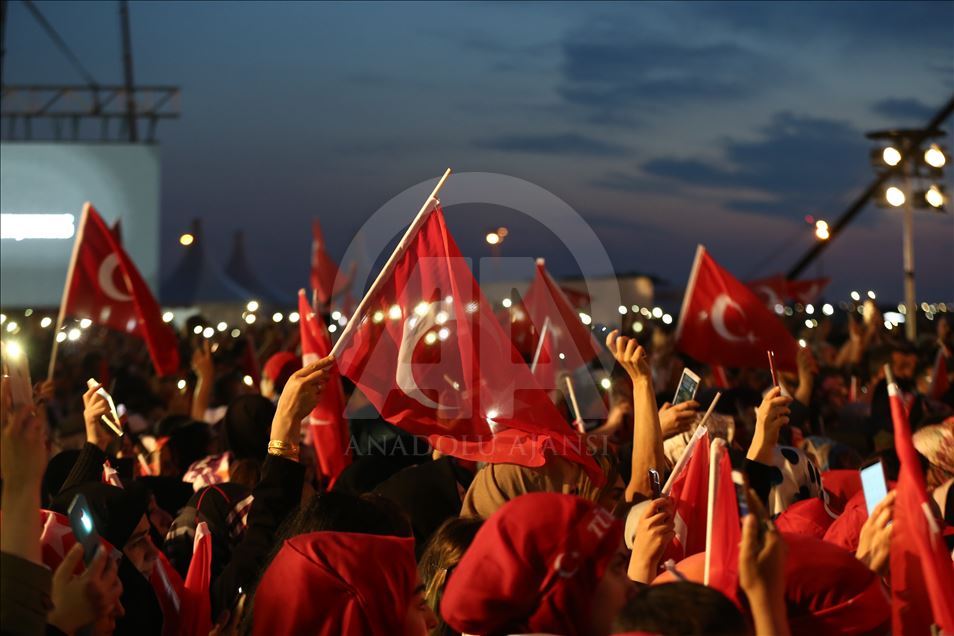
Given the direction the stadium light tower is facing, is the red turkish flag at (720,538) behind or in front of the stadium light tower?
in front

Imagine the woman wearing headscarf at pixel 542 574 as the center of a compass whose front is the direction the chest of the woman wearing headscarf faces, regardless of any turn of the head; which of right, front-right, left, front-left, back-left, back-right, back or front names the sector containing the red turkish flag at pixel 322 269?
left

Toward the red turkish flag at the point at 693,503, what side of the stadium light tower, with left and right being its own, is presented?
front

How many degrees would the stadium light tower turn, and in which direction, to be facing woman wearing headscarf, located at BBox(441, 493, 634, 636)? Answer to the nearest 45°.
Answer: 0° — it already faces them

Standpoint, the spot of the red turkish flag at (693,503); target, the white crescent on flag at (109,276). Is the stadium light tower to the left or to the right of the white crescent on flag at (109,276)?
right

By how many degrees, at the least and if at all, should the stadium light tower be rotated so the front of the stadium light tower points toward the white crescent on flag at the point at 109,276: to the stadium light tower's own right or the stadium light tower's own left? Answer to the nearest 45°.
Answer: approximately 45° to the stadium light tower's own right

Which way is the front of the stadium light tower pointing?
toward the camera
